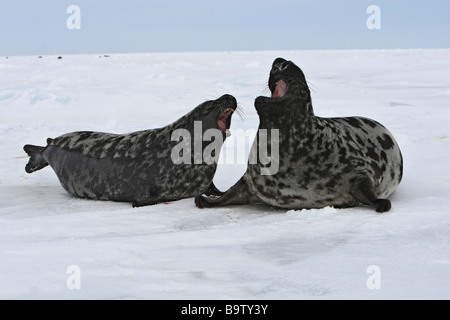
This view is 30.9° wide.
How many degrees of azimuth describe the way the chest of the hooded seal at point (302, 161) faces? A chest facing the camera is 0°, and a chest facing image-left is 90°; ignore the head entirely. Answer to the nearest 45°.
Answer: approximately 45°
